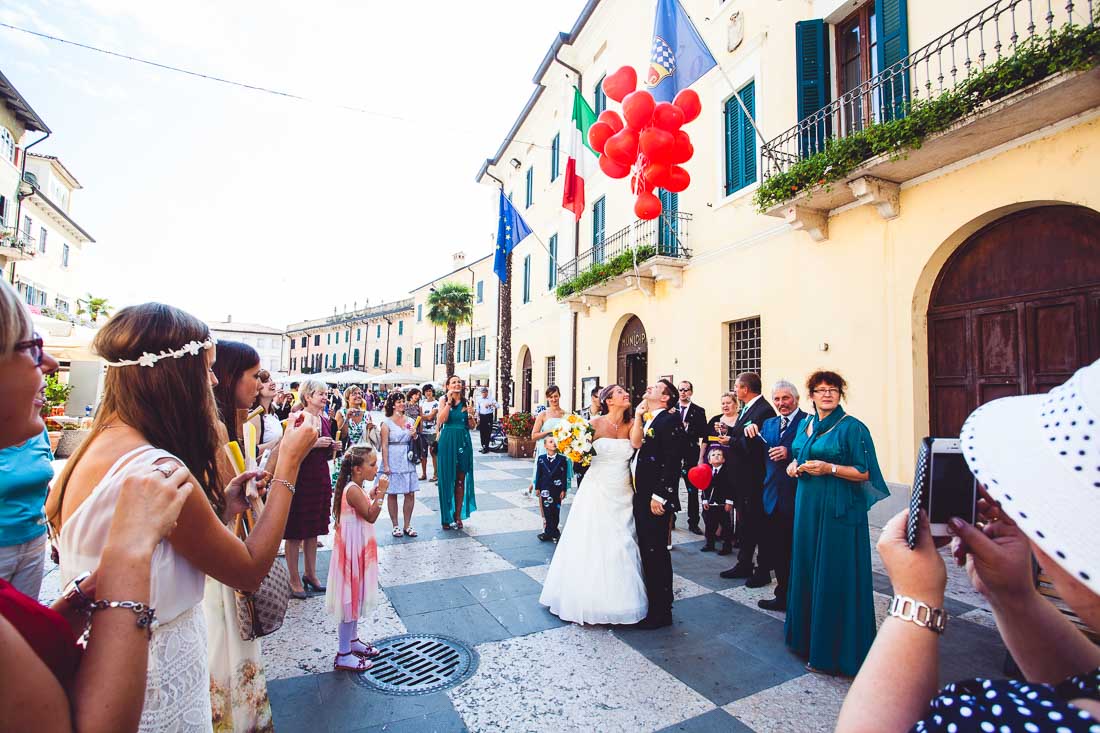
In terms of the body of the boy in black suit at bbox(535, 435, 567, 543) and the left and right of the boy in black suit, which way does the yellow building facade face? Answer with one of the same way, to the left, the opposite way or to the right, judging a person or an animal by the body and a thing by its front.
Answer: to the right

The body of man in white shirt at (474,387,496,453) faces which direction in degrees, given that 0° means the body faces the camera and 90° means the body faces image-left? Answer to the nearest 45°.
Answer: approximately 0°

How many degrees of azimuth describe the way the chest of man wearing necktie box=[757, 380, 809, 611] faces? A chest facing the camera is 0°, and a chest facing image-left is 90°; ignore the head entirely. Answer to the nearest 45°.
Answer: approximately 45°

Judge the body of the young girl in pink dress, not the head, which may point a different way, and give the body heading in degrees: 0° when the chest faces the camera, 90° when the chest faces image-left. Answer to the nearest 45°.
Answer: approximately 270°

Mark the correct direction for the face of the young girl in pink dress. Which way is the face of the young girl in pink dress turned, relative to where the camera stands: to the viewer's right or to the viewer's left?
to the viewer's right

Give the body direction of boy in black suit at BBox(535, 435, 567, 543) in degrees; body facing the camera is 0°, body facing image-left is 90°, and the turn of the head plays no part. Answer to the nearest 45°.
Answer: approximately 0°

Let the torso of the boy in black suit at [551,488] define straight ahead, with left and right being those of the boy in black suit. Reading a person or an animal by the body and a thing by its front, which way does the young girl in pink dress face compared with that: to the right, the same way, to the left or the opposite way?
to the left

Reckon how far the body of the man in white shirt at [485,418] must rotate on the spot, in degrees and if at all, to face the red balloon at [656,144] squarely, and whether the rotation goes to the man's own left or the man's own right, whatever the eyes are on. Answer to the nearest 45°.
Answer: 0° — they already face it
